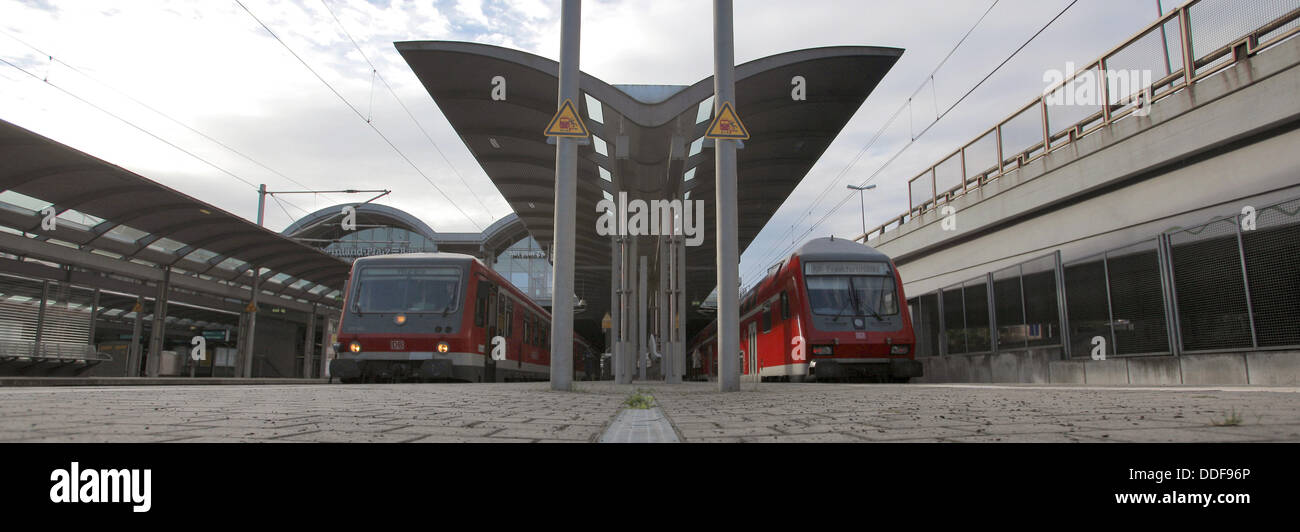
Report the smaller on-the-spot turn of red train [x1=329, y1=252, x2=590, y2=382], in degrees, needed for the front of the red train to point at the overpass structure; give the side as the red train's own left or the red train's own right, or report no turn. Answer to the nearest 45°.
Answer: approximately 45° to the red train's own left

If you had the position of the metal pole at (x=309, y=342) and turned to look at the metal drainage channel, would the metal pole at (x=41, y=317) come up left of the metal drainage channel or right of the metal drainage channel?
right

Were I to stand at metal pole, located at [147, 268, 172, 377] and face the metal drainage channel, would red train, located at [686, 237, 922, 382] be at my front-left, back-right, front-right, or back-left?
front-left

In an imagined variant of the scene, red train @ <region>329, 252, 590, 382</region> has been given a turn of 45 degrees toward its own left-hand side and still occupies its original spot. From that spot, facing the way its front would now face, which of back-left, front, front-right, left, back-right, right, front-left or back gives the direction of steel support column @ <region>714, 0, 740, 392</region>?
front

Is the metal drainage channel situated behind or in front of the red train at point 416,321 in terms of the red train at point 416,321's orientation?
in front

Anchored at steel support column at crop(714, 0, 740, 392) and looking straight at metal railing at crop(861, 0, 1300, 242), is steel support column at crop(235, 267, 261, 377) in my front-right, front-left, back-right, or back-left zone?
back-left

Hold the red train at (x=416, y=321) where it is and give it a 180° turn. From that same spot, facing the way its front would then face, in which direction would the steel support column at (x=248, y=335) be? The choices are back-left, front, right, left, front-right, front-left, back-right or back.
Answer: front-left

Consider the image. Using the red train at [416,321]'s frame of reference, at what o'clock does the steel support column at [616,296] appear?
The steel support column is roughly at 8 o'clock from the red train.

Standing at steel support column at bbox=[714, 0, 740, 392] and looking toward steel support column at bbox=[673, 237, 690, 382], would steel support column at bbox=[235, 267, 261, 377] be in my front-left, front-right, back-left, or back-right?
front-left

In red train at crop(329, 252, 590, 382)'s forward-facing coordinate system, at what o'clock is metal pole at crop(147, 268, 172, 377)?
The metal pole is roughly at 2 o'clock from the red train.

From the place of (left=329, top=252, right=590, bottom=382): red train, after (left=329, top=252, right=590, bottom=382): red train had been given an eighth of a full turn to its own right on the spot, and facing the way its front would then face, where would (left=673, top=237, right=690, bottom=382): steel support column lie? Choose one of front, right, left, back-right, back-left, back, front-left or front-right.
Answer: back-left

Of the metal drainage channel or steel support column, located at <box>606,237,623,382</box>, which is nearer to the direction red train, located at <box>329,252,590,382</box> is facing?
the metal drainage channel

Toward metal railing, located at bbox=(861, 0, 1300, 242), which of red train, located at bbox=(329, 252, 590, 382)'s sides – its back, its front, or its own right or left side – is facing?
left

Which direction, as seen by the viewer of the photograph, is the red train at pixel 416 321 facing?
facing the viewer
